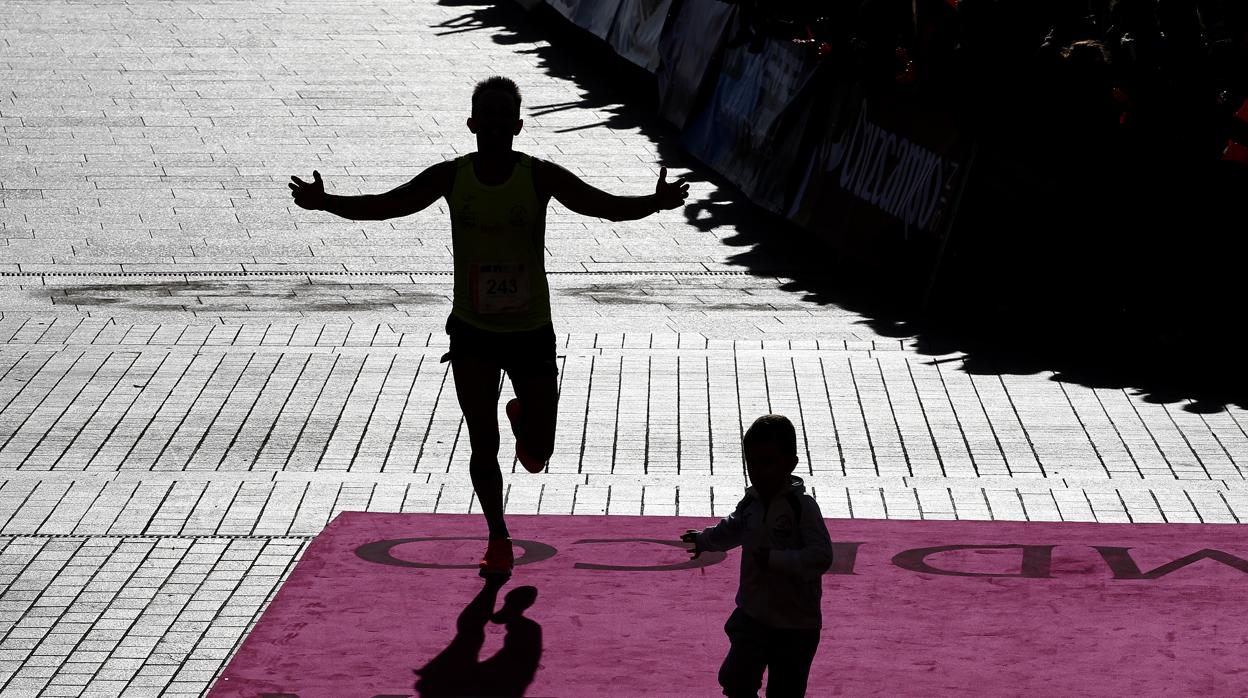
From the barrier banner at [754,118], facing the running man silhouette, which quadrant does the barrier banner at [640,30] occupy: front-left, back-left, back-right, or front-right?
back-right

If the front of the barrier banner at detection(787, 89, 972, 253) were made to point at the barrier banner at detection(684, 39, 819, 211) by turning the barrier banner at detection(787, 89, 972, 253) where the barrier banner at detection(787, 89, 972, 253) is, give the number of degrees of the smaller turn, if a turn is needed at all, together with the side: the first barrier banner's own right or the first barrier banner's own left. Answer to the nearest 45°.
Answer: approximately 90° to the first barrier banner's own right

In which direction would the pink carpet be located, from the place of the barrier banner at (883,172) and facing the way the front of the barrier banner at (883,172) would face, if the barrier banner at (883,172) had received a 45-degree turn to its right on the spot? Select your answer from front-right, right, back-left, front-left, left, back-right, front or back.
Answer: left

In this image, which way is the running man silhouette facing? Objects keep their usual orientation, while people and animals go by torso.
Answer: toward the camera

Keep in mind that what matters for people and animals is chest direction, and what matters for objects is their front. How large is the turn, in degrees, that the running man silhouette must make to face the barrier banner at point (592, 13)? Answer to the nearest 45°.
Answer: approximately 180°

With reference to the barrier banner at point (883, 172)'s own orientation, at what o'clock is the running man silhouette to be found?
The running man silhouette is roughly at 11 o'clock from the barrier banner.

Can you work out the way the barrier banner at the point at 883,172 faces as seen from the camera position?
facing the viewer and to the left of the viewer

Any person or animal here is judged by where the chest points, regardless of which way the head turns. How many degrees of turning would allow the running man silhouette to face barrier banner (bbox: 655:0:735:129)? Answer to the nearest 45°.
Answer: approximately 180°

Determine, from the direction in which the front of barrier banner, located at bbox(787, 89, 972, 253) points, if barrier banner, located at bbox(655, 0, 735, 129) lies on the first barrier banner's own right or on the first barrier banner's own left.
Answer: on the first barrier banner's own right

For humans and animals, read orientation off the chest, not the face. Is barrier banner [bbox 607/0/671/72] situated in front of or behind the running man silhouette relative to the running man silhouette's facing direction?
behind

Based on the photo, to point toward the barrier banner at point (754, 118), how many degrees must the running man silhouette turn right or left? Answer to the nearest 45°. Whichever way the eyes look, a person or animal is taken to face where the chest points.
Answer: approximately 180°

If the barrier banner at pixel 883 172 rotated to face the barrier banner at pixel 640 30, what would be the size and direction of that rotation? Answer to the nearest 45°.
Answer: approximately 90° to its right

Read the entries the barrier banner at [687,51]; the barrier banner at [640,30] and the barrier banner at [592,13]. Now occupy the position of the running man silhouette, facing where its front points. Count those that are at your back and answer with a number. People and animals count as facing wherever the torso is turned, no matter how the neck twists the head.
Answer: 3

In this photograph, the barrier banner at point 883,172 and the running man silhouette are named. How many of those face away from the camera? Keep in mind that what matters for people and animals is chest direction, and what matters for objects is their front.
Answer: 0
